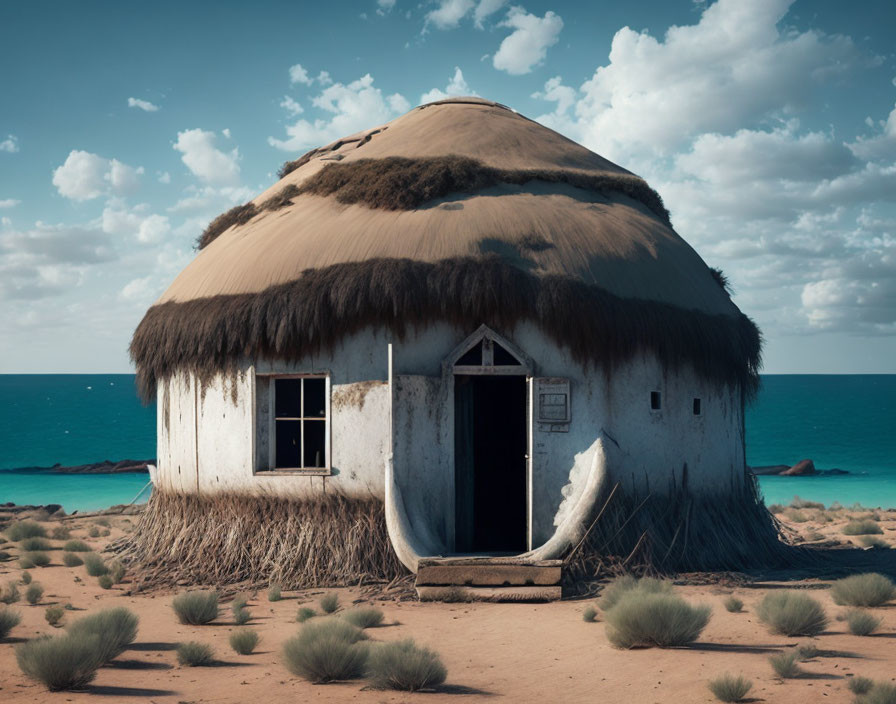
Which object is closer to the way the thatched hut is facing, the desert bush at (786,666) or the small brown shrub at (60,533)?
the desert bush

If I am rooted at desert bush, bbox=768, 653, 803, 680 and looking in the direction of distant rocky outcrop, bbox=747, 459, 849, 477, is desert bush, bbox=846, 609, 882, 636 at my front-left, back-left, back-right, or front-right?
front-right

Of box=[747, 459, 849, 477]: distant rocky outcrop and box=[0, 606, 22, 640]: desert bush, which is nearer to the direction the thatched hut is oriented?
the desert bush

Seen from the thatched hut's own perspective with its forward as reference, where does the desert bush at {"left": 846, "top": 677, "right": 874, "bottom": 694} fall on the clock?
The desert bush is roughly at 11 o'clock from the thatched hut.

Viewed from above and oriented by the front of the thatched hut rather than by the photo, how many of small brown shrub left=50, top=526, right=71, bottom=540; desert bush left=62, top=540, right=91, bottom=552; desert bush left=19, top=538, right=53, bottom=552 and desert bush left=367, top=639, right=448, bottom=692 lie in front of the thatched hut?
1

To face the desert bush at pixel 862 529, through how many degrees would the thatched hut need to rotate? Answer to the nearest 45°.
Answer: approximately 135° to its left

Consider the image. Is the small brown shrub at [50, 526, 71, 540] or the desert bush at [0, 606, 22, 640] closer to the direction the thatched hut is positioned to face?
the desert bush

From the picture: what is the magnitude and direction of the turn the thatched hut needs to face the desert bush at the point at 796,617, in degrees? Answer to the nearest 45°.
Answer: approximately 45° to its left

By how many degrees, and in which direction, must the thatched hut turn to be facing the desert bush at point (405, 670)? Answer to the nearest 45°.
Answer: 0° — it already faces it

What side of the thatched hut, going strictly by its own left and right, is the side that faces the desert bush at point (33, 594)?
right

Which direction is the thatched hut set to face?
toward the camera
